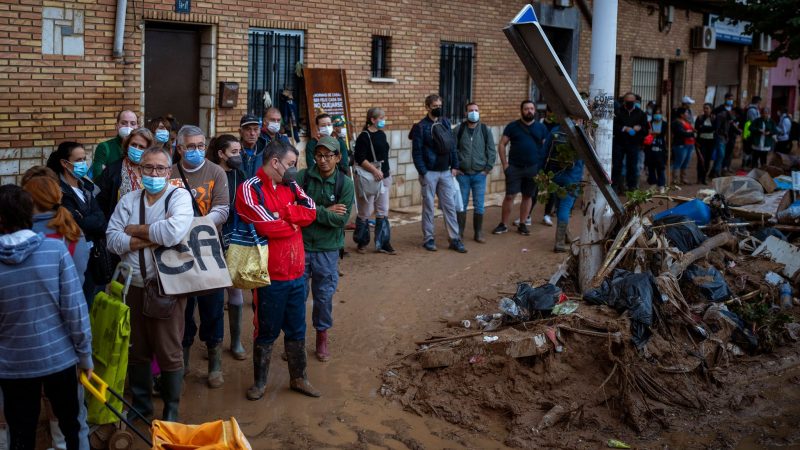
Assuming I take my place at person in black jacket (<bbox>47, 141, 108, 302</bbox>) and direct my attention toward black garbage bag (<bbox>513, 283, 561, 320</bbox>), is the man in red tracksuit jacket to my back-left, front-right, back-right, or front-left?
front-right

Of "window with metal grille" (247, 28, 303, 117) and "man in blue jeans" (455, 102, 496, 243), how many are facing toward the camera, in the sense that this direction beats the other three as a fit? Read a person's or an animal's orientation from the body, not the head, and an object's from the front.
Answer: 2

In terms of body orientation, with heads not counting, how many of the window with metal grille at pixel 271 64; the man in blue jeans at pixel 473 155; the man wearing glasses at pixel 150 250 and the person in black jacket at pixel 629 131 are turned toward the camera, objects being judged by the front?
4

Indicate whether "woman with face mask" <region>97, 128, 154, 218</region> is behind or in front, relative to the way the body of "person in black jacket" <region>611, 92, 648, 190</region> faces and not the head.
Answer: in front

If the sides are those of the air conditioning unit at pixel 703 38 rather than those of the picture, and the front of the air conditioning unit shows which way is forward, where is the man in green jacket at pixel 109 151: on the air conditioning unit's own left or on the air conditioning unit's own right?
on the air conditioning unit's own right

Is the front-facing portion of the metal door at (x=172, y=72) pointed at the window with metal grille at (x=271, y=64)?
no

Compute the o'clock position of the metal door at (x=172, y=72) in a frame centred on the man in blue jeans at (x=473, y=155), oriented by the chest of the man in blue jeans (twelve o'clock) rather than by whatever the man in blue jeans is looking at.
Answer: The metal door is roughly at 3 o'clock from the man in blue jeans.

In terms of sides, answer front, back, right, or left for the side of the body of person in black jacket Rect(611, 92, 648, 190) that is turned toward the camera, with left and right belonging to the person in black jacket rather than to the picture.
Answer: front

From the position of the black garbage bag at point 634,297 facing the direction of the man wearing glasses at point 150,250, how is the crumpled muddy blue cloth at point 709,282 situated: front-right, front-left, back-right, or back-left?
back-right

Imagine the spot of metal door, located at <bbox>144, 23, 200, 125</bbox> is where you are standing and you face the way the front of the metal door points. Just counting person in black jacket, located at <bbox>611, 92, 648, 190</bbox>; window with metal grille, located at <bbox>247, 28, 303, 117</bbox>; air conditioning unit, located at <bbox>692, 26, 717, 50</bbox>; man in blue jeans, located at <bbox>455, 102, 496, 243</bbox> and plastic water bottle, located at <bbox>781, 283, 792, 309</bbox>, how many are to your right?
0

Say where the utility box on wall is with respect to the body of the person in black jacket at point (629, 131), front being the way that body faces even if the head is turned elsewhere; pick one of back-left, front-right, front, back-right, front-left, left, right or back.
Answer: front-right

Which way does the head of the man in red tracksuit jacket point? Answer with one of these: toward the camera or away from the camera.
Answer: toward the camera

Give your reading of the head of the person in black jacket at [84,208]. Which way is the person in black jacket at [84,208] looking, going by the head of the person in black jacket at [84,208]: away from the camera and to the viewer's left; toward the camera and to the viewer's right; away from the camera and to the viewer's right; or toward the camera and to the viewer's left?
toward the camera and to the viewer's right

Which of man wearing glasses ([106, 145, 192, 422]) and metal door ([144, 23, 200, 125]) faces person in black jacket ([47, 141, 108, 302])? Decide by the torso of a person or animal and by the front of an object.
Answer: the metal door

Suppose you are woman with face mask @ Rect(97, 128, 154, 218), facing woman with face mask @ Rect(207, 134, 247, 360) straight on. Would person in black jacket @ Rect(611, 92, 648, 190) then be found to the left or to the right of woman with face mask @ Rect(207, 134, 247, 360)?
left

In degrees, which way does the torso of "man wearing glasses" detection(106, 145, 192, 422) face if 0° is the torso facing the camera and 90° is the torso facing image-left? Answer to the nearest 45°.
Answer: approximately 0°

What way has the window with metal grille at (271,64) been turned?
toward the camera
